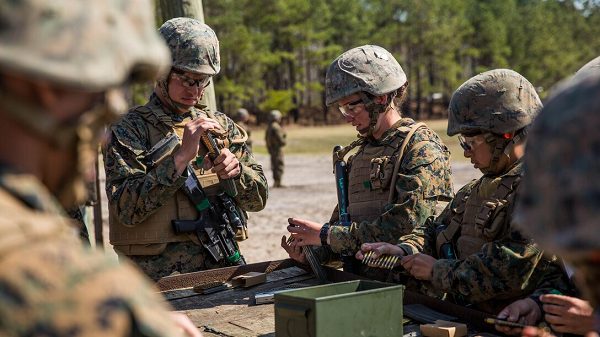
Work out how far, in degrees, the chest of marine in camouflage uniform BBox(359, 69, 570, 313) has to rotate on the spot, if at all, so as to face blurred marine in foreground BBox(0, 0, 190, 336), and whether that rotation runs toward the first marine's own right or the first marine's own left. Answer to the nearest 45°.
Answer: approximately 45° to the first marine's own left

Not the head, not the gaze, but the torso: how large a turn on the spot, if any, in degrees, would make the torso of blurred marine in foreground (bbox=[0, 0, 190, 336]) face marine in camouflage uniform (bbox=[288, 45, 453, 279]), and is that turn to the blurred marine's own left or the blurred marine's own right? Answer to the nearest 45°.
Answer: approximately 45° to the blurred marine's own left

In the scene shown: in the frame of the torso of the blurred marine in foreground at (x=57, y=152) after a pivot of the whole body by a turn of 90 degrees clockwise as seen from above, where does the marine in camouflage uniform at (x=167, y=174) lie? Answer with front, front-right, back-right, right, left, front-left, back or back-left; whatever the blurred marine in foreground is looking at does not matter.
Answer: back

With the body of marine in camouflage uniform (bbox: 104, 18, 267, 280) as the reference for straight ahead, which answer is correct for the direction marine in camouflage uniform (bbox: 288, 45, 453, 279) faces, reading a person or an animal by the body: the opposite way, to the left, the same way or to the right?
to the right

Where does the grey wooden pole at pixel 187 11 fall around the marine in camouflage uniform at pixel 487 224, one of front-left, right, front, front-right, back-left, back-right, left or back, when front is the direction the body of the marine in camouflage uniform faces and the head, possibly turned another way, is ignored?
right

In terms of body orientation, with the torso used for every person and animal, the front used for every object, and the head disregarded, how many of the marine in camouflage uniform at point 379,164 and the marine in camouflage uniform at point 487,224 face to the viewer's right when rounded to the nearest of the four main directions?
0

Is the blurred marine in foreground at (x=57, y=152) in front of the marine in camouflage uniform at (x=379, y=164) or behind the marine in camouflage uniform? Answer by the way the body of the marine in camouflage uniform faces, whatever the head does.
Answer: in front

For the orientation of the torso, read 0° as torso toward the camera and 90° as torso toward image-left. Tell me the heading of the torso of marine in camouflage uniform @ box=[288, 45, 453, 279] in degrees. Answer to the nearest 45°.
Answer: approximately 45°

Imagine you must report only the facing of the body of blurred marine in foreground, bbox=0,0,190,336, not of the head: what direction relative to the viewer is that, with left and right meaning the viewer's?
facing to the right of the viewer

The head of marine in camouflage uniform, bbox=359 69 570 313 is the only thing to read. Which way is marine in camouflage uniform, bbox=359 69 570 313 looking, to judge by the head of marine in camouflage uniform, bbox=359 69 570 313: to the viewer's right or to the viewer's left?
to the viewer's left

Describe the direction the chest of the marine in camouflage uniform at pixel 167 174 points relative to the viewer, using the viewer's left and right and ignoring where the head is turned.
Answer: facing the viewer and to the right of the viewer
